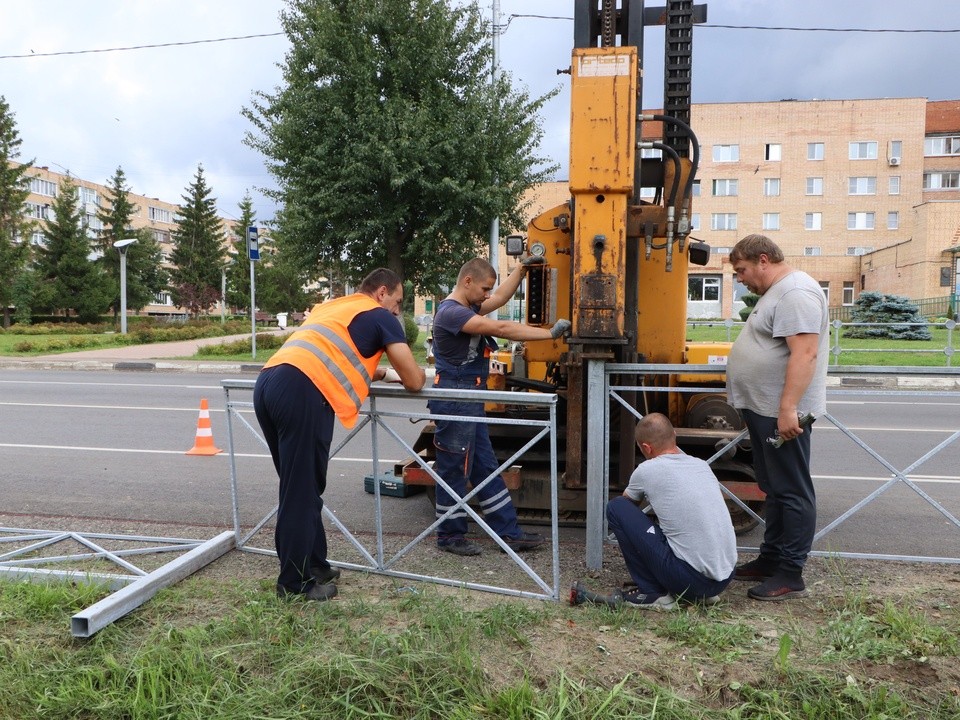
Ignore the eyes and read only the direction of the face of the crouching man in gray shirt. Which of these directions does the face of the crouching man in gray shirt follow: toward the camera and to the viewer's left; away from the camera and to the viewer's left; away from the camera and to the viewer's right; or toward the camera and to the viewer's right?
away from the camera and to the viewer's left

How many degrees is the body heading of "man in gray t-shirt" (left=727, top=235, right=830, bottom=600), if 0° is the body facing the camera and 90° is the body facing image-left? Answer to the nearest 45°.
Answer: approximately 90°

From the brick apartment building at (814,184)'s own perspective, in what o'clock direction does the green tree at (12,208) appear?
The green tree is roughly at 2 o'clock from the brick apartment building.

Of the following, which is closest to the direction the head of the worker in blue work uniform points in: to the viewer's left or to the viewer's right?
to the viewer's right

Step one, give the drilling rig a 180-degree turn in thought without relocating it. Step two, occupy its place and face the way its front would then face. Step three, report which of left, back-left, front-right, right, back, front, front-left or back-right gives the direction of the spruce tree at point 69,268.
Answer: front-left

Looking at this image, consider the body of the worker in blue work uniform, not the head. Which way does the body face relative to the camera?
to the viewer's right

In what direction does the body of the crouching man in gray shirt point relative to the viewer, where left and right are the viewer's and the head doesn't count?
facing away from the viewer and to the left of the viewer
